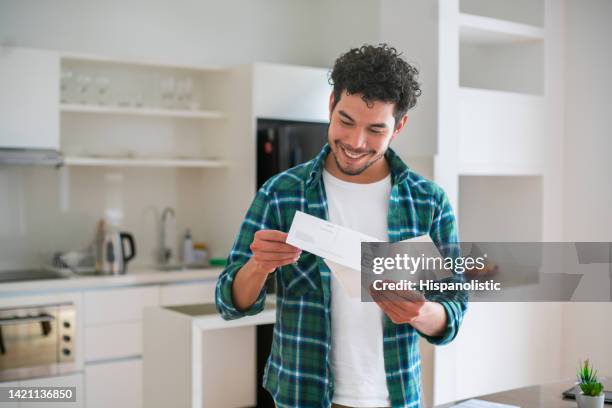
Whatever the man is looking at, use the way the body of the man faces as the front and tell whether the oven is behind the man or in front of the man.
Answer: behind

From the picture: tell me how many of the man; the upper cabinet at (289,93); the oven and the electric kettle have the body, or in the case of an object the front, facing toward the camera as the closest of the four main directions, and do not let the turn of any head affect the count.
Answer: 3

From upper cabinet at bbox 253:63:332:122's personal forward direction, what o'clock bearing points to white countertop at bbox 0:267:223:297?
The white countertop is roughly at 2 o'clock from the upper cabinet.

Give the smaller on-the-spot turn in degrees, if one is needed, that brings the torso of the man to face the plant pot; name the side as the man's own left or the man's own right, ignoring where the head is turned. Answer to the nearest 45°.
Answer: approximately 90° to the man's own left

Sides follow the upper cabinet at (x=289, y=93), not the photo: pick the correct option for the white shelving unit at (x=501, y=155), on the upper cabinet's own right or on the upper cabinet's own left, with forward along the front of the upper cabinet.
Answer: on the upper cabinet's own left

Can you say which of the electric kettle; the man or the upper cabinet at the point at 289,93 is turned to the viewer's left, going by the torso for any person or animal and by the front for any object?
the electric kettle

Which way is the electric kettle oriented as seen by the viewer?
to the viewer's left
